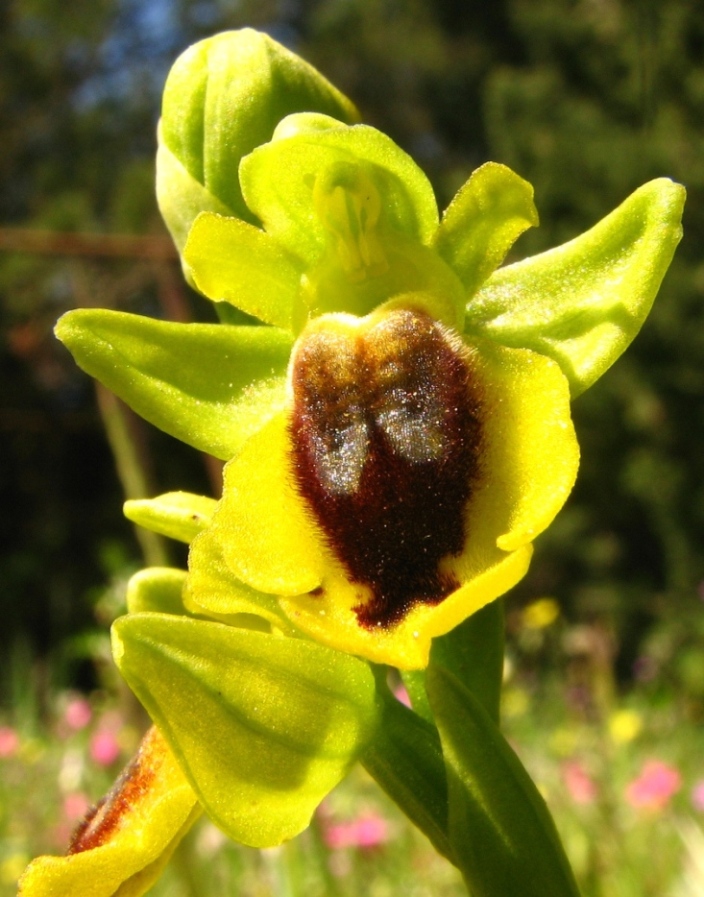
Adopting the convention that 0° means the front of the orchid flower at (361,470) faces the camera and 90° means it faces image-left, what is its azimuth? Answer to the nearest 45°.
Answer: approximately 0°
